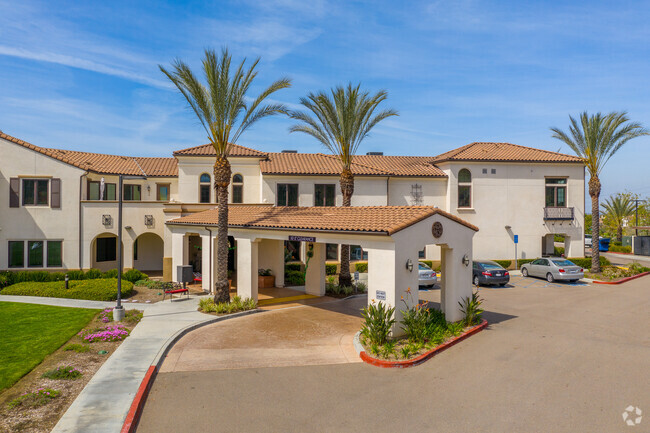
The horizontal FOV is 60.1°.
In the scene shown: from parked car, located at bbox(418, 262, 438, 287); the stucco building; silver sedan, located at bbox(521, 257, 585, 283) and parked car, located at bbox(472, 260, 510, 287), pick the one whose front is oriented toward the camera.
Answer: the stucco building

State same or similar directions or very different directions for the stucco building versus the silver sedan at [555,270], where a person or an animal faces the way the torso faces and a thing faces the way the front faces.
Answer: very different directions

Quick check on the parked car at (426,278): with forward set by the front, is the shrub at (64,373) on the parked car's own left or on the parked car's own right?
on the parked car's own left

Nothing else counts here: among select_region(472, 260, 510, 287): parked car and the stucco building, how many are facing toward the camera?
1

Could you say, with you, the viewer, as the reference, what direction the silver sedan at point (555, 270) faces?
facing away from the viewer and to the left of the viewer

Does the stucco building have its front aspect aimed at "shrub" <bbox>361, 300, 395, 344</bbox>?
yes

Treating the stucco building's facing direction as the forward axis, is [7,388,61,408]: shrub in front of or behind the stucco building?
in front

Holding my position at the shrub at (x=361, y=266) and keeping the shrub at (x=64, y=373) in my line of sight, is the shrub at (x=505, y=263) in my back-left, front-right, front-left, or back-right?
back-left

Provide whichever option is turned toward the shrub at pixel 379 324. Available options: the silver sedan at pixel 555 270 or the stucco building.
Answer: the stucco building

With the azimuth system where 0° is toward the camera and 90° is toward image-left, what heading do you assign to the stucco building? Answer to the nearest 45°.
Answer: approximately 0°

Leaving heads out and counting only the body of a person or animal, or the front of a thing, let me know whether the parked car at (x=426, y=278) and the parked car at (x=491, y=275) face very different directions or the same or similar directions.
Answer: same or similar directions
